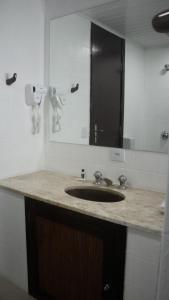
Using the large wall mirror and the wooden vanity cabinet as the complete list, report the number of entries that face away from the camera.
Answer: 0

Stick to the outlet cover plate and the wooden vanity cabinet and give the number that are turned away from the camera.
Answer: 0

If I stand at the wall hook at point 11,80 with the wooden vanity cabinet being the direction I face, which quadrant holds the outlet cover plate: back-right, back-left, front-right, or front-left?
front-left

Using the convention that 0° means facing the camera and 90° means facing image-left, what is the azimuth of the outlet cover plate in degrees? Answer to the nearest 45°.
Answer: approximately 45°

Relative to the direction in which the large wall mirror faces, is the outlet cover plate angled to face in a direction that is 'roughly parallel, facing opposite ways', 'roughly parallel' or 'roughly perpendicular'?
roughly parallel

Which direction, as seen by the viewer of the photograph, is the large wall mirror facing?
facing the viewer and to the left of the viewer

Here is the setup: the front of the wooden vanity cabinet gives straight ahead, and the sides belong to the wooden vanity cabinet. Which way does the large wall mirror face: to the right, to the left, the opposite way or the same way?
the same way

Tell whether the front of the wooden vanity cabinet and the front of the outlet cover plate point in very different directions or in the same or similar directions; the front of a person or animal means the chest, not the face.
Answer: same or similar directions

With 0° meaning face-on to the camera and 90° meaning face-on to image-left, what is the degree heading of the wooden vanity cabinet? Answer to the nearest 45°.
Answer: approximately 45°

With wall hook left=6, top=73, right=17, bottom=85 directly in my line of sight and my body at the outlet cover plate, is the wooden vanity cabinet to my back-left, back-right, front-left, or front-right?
front-left

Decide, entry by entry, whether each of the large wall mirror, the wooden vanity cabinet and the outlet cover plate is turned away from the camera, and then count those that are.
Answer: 0
